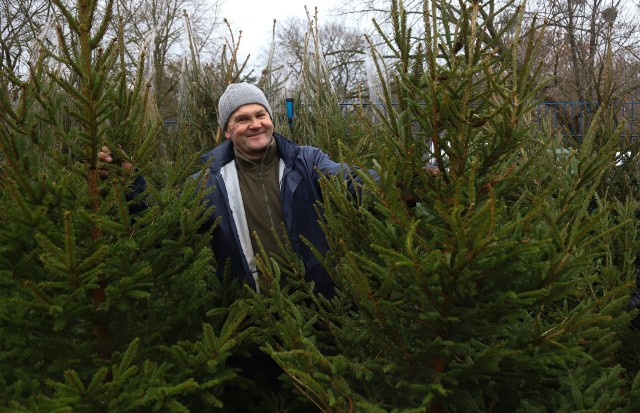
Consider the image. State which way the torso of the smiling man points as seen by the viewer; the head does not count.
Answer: toward the camera

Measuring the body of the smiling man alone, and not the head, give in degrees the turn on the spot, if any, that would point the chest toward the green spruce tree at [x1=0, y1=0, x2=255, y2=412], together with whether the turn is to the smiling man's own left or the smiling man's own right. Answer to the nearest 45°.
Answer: approximately 45° to the smiling man's own right
